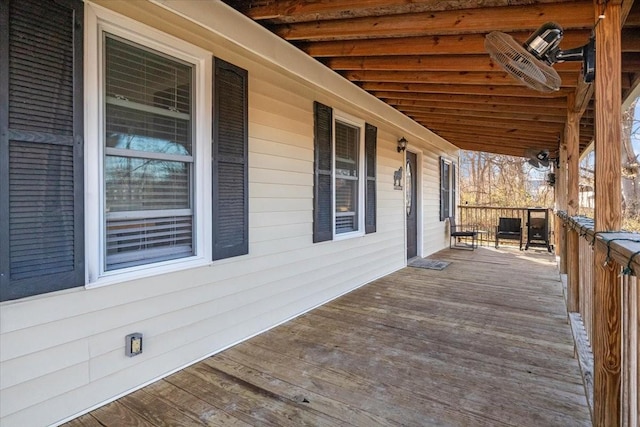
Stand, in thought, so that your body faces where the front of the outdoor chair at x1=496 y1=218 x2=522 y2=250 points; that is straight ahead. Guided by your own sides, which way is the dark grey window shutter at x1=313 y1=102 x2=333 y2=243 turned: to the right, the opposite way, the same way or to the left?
to the left

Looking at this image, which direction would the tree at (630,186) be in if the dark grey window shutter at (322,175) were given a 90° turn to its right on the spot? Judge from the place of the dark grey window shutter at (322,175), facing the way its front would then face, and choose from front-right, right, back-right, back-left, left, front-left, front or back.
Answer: back

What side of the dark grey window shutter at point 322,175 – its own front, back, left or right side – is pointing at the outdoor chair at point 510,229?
left

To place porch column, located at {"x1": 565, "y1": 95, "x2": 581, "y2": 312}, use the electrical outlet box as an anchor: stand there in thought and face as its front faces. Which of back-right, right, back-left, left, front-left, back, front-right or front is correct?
front-left

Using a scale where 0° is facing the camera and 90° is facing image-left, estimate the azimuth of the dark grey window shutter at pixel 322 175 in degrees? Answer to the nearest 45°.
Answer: approximately 315°

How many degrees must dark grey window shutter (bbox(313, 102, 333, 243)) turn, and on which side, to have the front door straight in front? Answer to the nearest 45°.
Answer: approximately 90° to its left

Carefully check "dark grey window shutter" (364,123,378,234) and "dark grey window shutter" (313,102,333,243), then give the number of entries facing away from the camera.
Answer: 0

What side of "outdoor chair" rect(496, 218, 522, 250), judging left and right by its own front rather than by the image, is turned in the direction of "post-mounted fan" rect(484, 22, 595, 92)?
front

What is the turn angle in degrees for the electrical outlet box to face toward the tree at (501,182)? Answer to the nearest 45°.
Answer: approximately 90° to its left

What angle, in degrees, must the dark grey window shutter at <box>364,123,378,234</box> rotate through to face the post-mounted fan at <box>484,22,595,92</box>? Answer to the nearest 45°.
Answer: approximately 45° to its right
